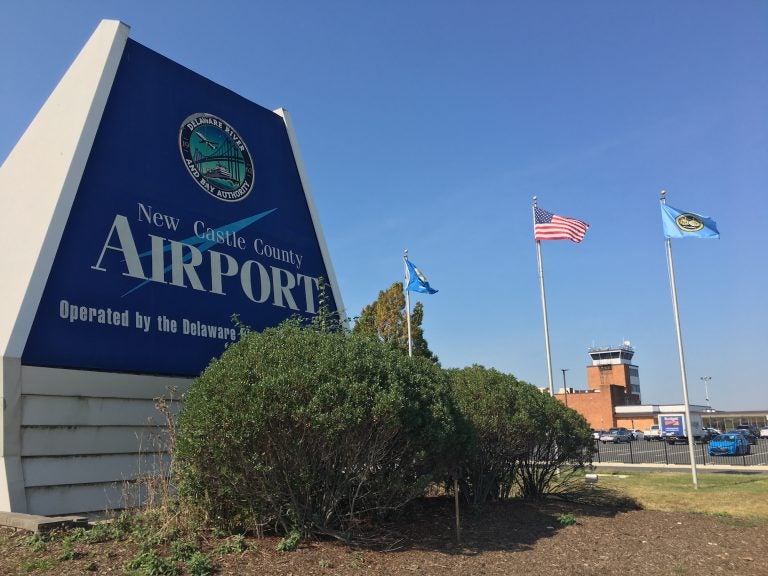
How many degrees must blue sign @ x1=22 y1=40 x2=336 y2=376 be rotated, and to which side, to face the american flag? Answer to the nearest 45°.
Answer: approximately 90° to its left

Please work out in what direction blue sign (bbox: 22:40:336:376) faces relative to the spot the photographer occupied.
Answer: facing the viewer and to the right of the viewer

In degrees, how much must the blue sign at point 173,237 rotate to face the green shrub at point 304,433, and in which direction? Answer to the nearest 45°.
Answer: approximately 45° to its right

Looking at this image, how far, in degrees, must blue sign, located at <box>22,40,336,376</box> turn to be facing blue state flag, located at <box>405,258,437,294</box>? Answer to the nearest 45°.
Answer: approximately 90° to its left

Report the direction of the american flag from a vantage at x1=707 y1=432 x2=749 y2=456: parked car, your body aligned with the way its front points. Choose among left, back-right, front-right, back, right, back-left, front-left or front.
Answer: front-left

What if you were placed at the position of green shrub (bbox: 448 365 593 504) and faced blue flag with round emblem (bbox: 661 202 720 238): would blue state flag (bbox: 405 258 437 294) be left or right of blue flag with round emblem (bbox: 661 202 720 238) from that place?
left

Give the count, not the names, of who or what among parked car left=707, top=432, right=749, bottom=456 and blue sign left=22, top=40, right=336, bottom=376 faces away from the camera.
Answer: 0

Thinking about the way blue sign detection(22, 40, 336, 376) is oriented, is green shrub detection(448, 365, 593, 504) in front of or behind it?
in front

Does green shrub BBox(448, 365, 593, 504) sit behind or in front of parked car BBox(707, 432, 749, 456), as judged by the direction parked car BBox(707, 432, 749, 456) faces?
in front

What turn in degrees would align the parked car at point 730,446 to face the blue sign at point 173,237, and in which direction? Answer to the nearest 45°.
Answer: approximately 45° to its left

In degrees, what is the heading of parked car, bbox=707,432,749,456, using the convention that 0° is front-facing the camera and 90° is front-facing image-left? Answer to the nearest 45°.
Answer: approximately 45°
